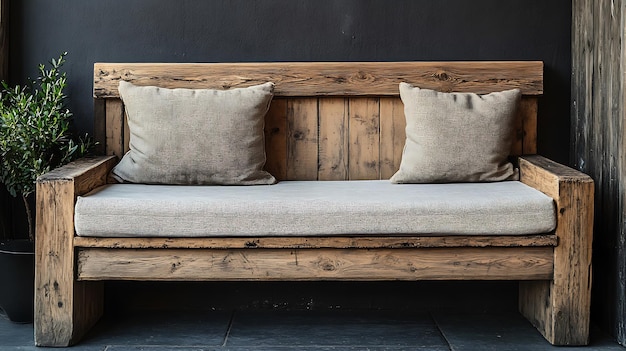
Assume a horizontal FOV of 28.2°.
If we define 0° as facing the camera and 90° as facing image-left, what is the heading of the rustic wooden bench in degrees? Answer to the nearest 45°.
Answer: approximately 0°

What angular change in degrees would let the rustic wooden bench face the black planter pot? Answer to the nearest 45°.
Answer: approximately 90° to its right

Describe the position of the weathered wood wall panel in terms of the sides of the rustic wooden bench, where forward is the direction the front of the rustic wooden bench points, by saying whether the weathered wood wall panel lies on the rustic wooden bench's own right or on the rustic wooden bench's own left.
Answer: on the rustic wooden bench's own left

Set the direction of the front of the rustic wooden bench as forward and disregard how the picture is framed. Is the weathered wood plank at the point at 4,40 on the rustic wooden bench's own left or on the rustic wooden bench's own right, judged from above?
on the rustic wooden bench's own right
